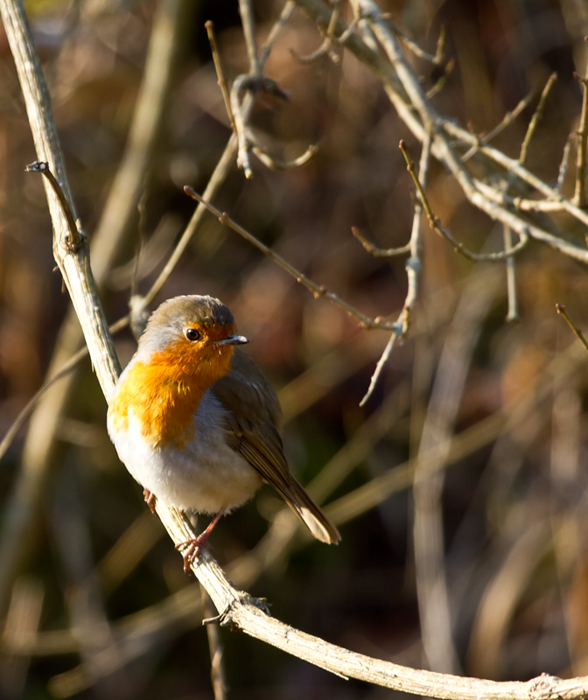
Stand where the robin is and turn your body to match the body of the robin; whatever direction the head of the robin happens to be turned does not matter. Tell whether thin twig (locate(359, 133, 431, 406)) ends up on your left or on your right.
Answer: on your left

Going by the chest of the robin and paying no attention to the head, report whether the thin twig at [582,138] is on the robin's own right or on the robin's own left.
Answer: on the robin's own left

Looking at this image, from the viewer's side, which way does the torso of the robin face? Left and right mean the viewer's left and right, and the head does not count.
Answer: facing the viewer and to the left of the viewer
